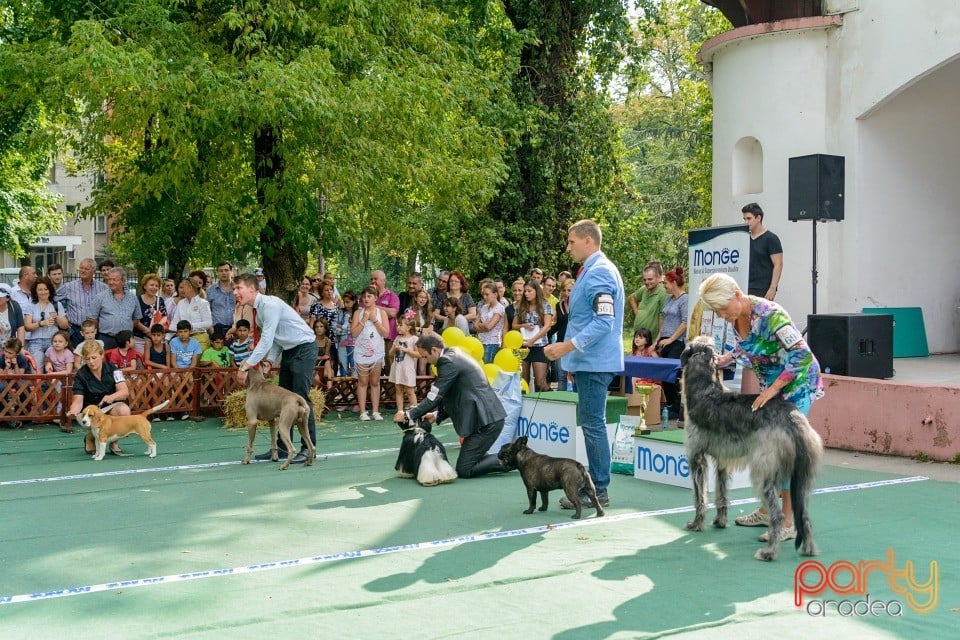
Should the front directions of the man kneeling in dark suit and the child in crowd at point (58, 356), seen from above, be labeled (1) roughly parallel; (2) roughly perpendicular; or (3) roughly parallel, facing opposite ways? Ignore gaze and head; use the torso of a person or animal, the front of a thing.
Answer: roughly perpendicular

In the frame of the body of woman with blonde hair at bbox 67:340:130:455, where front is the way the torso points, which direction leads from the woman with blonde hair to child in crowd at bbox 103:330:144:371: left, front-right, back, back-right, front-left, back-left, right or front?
back

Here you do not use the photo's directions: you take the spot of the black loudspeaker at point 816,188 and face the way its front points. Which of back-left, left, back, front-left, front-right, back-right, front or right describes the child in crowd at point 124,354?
front-right

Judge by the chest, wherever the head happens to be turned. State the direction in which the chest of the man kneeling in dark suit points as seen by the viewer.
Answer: to the viewer's left

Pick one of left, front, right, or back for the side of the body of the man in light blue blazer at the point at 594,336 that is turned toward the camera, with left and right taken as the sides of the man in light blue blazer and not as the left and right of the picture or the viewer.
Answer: left

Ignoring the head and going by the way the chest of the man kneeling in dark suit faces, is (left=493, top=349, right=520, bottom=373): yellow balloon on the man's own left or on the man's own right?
on the man's own right

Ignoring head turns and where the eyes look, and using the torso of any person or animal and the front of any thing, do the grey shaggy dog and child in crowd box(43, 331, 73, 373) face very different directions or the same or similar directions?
very different directions

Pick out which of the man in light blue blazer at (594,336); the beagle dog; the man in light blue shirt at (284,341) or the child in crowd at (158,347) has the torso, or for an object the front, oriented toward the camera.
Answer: the child in crowd

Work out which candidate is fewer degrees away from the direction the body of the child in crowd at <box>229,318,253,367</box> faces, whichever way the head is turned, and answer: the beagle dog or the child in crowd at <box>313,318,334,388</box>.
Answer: the beagle dog
